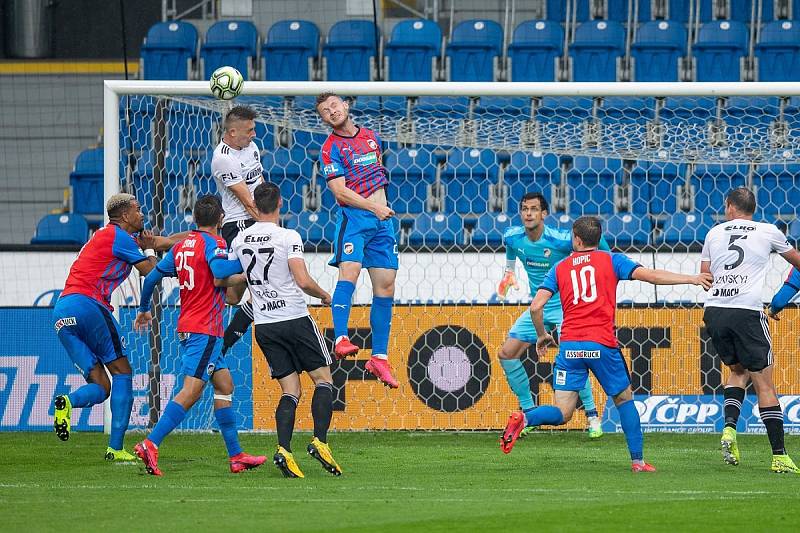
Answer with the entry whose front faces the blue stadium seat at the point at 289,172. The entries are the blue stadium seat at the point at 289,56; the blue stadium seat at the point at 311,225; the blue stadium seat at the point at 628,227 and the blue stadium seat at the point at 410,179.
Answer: the blue stadium seat at the point at 289,56

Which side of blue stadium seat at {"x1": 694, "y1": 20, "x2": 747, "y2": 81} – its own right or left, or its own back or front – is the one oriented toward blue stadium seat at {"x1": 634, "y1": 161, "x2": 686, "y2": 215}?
front

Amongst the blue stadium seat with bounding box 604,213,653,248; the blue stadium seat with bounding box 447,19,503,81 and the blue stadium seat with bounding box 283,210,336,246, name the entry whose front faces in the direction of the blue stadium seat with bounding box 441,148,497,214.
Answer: the blue stadium seat with bounding box 447,19,503,81

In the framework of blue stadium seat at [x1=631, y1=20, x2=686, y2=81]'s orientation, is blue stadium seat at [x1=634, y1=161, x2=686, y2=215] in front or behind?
in front

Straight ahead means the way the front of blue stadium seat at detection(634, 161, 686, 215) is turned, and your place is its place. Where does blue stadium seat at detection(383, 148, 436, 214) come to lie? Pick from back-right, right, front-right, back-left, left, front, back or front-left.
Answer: right

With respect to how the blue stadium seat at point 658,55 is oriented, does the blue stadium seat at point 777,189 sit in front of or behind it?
in front

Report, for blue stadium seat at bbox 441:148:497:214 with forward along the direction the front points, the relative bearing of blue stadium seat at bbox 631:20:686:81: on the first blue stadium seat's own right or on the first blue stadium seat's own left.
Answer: on the first blue stadium seat's own left

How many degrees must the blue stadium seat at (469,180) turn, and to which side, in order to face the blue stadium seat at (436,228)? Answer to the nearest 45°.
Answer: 0° — it already faces it

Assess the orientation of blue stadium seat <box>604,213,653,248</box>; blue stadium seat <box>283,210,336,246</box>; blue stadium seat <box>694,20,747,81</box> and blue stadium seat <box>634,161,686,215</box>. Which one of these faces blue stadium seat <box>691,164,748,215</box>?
blue stadium seat <box>694,20,747,81</box>
